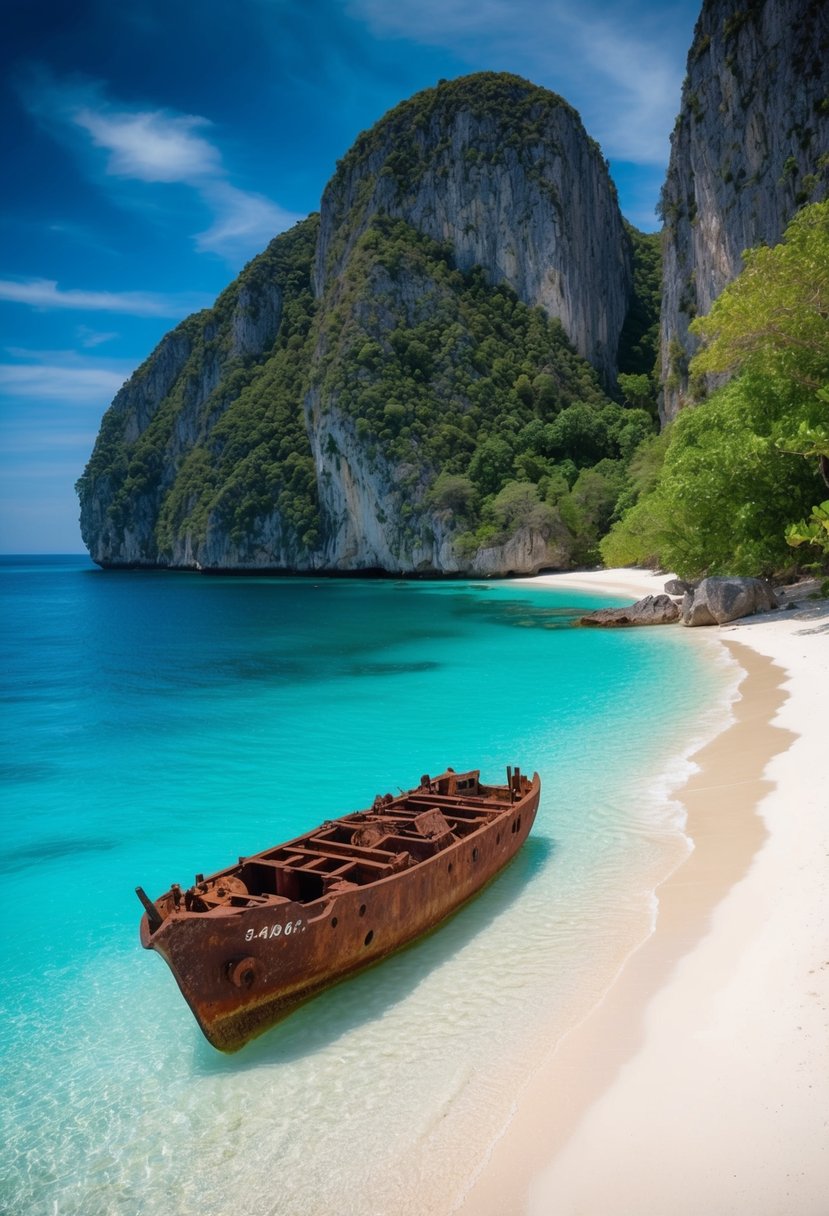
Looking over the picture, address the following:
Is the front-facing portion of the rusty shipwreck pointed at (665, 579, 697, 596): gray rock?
no

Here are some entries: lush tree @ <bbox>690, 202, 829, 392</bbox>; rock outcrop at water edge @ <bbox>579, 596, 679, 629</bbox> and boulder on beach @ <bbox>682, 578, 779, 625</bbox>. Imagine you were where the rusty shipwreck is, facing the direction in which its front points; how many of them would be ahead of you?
0

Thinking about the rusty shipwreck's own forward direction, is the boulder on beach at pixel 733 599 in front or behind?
behind

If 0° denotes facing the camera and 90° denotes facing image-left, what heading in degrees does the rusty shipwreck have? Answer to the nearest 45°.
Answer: approximately 45°

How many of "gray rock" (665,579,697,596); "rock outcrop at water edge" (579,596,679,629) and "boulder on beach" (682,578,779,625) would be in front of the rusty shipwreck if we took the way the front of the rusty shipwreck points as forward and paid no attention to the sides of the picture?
0

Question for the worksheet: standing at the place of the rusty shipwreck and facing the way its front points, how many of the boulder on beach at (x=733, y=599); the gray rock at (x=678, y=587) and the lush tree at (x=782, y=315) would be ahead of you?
0

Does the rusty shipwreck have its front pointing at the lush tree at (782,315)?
no

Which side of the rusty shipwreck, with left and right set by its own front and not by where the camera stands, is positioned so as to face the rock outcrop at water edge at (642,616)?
back

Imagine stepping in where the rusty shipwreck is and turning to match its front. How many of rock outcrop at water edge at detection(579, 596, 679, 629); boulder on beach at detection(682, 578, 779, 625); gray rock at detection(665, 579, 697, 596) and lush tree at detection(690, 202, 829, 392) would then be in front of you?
0
